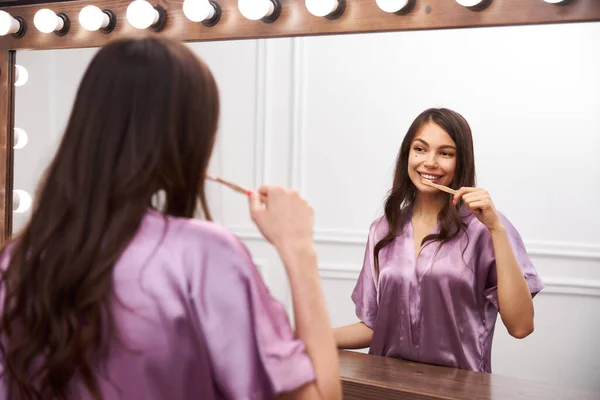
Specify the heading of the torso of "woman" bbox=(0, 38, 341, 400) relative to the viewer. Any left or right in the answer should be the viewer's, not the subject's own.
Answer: facing away from the viewer and to the right of the viewer

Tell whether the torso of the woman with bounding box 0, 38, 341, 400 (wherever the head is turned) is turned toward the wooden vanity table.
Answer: yes

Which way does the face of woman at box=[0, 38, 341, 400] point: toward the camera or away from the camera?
away from the camera

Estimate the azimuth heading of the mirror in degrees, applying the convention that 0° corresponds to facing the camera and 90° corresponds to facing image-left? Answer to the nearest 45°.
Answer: approximately 45°

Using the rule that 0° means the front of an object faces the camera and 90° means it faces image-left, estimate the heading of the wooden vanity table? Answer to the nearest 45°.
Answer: approximately 45°

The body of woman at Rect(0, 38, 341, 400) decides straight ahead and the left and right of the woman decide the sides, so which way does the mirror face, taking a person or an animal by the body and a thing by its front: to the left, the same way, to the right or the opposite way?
the opposite way

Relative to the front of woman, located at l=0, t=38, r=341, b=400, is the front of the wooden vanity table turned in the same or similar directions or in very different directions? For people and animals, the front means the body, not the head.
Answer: very different directions

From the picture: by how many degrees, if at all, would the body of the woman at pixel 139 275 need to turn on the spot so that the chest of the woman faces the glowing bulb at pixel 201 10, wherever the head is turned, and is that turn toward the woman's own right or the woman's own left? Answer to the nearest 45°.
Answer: approximately 45° to the woman's own left
